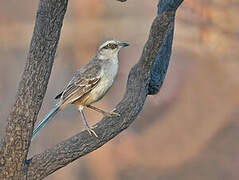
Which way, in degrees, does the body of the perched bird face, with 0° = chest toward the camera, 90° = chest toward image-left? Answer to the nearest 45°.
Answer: approximately 270°

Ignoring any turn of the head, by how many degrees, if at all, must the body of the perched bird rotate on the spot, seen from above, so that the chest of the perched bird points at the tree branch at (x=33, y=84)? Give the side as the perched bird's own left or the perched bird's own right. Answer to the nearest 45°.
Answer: approximately 135° to the perched bird's own right
